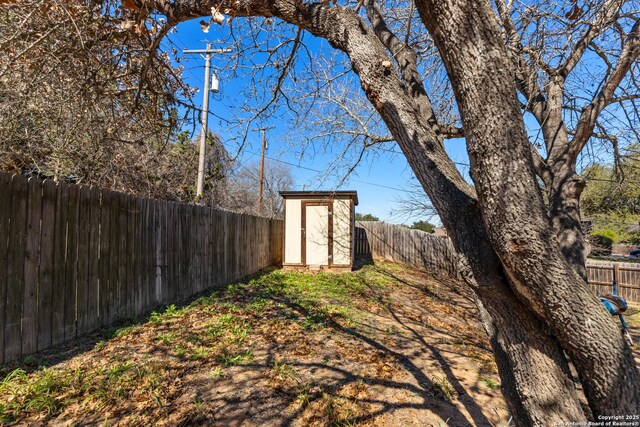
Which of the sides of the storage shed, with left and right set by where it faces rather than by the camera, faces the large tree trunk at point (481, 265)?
front

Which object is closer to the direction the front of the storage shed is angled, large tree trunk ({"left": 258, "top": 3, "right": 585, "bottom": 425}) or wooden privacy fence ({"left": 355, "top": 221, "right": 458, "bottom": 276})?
the large tree trunk

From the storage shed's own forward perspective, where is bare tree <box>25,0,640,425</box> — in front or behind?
in front

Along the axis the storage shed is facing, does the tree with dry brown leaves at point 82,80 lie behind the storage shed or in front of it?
in front

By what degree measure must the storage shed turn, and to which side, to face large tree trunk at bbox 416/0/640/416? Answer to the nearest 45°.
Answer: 0° — it already faces it

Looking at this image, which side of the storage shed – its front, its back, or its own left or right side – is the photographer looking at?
front

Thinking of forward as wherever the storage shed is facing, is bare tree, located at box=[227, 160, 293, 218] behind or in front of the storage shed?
behind

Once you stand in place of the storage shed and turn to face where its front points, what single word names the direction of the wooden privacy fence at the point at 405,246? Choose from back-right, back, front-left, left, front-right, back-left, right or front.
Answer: back-left
